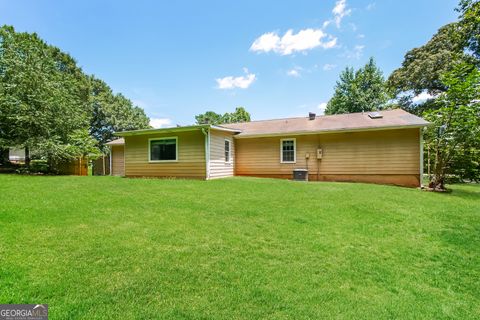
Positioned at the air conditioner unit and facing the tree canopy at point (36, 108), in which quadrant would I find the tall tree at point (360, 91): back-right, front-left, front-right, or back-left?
back-right

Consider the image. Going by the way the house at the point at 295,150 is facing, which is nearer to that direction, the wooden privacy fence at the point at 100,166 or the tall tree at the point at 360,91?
the tall tree

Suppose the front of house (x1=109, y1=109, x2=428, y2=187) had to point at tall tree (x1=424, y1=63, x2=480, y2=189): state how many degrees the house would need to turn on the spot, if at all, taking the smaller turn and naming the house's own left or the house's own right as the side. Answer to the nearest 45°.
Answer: approximately 90° to the house's own right

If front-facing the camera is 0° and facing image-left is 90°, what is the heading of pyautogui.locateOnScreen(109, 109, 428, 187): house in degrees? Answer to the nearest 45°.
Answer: approximately 180°

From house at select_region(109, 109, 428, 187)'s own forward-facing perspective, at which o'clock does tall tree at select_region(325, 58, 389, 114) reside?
The tall tree is roughly at 1 o'clock from the house.

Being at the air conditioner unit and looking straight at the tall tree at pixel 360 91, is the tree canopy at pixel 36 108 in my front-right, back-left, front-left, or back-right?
back-left

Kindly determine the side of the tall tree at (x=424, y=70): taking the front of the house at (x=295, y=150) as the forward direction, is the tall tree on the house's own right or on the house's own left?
on the house's own right

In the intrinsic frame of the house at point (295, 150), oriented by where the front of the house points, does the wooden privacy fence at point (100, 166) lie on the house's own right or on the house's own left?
on the house's own left

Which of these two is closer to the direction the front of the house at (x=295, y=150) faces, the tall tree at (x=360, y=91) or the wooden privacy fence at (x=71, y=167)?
the tall tree
